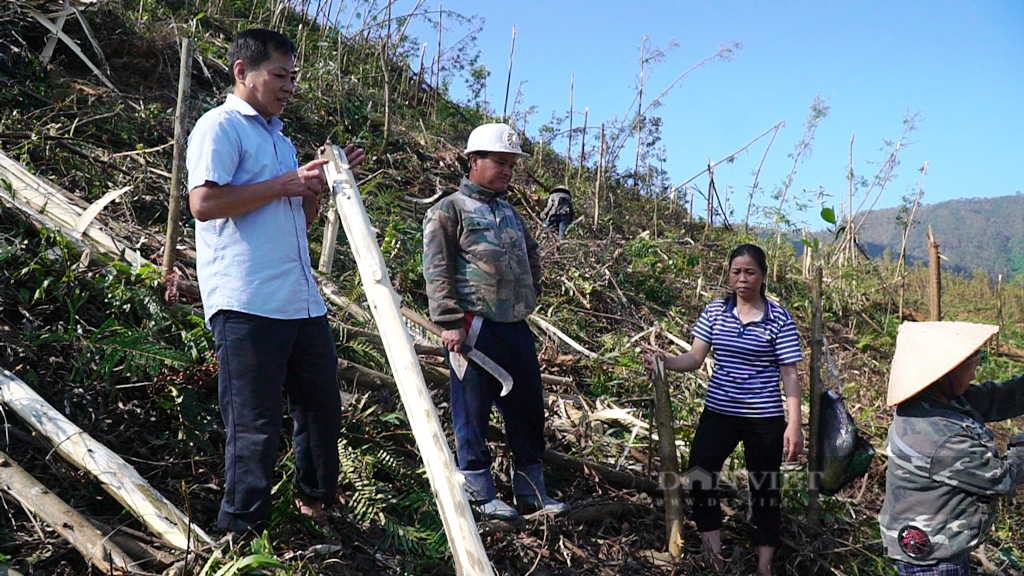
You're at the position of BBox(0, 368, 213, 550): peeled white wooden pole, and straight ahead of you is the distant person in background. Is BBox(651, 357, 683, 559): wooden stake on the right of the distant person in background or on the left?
right

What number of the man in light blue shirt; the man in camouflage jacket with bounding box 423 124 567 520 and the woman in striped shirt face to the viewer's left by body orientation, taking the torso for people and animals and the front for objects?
0

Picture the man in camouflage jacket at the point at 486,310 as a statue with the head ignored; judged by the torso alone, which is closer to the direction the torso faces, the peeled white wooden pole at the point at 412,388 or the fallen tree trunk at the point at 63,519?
the peeled white wooden pole

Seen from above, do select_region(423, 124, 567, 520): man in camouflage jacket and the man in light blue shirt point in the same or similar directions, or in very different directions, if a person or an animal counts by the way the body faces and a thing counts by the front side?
same or similar directions

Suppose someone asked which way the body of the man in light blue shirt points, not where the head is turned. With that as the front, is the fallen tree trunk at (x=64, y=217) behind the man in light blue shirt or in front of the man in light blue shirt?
behind

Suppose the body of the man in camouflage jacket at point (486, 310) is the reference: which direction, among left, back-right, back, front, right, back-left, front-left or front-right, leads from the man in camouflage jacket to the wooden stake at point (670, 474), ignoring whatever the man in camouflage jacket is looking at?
front-left

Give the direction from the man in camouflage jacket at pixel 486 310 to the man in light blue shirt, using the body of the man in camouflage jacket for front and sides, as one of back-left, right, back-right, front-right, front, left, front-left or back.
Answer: right

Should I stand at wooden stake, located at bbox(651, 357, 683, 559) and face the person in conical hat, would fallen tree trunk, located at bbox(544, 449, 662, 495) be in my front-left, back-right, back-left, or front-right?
back-left

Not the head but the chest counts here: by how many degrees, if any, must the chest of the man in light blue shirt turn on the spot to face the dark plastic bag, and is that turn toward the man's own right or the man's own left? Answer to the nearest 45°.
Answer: approximately 45° to the man's own left

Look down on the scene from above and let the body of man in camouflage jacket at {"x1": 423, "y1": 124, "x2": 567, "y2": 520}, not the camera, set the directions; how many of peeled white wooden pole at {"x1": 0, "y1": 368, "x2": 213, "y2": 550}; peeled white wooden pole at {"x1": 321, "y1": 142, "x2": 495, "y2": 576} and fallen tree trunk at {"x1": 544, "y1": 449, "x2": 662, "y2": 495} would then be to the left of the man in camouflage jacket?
1

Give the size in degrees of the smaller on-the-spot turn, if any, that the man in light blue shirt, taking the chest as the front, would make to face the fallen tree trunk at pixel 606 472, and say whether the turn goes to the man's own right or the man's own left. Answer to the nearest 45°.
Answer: approximately 90° to the man's own left

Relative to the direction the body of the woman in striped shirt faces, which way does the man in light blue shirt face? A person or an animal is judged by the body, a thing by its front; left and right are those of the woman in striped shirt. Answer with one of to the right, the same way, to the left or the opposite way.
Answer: to the left

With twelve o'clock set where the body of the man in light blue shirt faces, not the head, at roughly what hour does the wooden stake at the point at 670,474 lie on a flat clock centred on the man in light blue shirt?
The wooden stake is roughly at 10 o'clock from the man in light blue shirt.

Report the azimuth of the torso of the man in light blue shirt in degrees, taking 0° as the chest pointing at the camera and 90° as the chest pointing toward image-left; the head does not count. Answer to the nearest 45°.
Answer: approximately 315°

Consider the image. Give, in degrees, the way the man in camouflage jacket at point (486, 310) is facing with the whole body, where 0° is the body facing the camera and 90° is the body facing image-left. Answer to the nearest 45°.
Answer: approximately 315°

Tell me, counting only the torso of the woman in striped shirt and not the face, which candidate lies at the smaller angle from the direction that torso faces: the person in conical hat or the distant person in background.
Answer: the person in conical hat

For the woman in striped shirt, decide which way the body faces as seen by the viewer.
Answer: toward the camera
